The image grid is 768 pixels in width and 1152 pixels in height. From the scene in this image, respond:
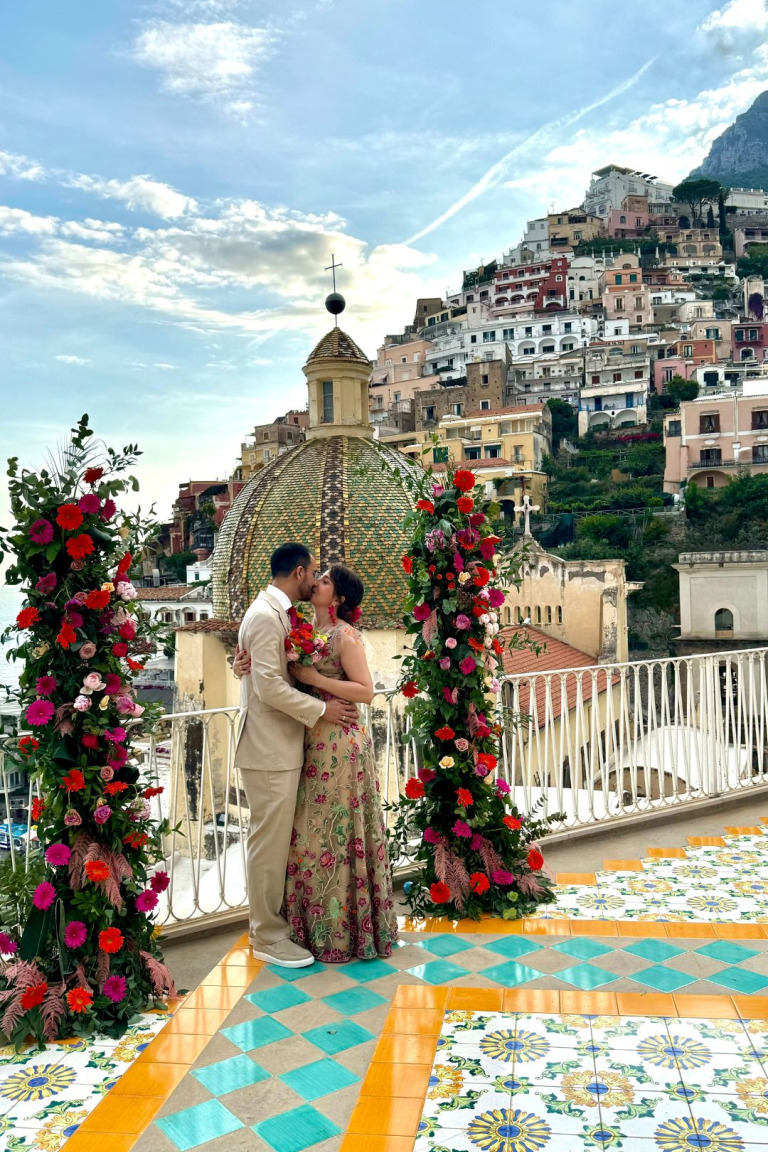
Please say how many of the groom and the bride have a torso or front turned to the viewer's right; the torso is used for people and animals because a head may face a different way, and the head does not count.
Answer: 1

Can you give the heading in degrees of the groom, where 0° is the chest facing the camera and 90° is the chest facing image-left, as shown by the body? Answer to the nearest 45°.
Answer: approximately 270°

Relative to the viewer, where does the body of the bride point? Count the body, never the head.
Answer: to the viewer's left

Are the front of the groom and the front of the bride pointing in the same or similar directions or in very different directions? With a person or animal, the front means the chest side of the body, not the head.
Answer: very different directions

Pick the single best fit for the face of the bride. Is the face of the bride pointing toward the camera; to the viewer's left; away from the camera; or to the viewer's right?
to the viewer's left

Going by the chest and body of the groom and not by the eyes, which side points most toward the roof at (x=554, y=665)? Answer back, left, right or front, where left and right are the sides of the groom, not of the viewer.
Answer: left

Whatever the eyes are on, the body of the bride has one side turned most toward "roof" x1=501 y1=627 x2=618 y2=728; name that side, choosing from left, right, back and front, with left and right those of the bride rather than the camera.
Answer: right
